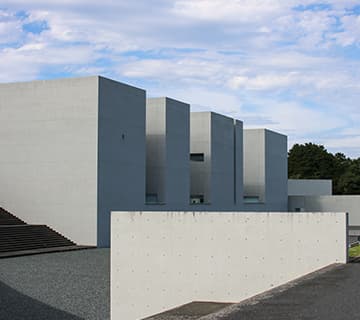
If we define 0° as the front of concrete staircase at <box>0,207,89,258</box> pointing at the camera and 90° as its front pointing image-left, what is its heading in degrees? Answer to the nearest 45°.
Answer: approximately 315°

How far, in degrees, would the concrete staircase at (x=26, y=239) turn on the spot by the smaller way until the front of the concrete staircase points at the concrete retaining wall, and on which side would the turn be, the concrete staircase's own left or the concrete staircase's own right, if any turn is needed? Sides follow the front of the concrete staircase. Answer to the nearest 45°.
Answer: approximately 45° to the concrete staircase's own right

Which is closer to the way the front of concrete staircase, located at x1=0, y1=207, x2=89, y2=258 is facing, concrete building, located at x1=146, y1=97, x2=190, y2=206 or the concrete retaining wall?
the concrete retaining wall

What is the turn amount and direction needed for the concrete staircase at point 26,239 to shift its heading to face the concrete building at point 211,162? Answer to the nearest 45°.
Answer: approximately 90° to its left

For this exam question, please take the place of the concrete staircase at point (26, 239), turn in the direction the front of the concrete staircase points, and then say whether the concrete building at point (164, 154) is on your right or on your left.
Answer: on your left
